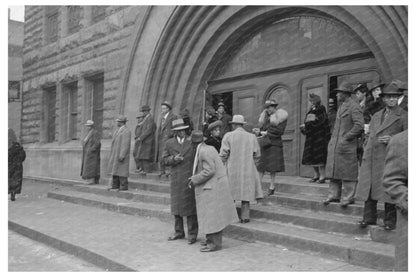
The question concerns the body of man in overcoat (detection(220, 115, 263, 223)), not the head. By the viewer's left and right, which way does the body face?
facing away from the viewer

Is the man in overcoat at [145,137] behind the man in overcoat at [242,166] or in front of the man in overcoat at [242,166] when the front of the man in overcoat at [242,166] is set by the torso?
in front

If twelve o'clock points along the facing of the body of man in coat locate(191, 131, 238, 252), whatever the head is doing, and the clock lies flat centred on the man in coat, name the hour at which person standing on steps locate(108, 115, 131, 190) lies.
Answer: The person standing on steps is roughly at 2 o'clock from the man in coat.

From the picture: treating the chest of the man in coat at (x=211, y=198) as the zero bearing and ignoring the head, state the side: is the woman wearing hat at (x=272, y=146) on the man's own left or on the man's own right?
on the man's own right

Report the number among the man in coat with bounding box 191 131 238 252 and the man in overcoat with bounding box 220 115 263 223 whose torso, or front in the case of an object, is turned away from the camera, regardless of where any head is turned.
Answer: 1

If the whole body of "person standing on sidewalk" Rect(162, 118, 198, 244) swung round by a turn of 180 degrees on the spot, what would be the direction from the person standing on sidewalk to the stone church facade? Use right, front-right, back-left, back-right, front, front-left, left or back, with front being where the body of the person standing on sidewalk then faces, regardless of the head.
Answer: front

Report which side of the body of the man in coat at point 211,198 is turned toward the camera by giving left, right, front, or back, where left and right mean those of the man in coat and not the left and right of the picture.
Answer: left

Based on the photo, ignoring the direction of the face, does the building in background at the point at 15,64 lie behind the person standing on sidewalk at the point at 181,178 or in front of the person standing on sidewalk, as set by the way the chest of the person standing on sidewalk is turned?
behind
